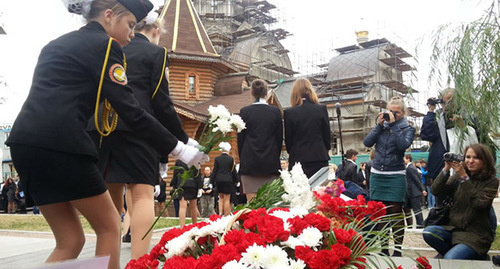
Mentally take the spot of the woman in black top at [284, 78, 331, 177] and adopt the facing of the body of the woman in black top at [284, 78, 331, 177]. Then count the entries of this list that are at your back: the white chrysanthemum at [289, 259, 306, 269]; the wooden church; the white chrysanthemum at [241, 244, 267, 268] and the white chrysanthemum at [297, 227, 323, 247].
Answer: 3

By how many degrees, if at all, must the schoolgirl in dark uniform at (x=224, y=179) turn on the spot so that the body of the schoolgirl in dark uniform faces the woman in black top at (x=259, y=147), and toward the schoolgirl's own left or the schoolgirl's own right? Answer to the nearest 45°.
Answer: approximately 180°

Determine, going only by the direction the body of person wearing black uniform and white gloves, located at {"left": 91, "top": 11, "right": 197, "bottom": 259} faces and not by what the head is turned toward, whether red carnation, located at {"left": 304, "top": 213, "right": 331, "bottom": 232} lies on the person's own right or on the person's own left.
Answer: on the person's own right

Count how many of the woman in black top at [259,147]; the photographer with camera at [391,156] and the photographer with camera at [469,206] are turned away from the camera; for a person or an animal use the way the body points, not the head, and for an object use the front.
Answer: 1

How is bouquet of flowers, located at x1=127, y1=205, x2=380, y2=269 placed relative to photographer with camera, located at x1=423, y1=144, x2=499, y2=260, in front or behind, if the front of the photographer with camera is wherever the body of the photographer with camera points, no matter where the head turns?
in front

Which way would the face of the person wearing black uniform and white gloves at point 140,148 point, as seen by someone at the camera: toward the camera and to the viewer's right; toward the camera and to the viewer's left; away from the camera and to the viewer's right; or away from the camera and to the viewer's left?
away from the camera and to the viewer's right

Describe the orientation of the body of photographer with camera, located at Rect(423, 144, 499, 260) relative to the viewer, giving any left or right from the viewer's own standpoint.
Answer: facing the viewer and to the left of the viewer

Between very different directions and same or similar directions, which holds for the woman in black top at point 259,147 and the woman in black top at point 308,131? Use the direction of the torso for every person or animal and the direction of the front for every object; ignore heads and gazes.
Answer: same or similar directions

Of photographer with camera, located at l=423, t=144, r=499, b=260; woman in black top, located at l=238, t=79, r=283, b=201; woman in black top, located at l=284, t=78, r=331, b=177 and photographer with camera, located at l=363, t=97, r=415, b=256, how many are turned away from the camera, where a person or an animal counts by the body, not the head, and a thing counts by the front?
2

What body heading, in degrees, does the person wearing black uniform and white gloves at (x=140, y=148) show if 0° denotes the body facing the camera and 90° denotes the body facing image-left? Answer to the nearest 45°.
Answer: approximately 225°

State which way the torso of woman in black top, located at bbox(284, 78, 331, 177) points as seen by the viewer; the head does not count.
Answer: away from the camera

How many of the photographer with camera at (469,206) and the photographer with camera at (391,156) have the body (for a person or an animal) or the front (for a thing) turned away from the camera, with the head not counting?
0

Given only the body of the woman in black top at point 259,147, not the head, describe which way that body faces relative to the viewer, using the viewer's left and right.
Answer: facing away from the viewer

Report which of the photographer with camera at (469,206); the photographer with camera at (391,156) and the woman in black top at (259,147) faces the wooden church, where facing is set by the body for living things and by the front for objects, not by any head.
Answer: the woman in black top
